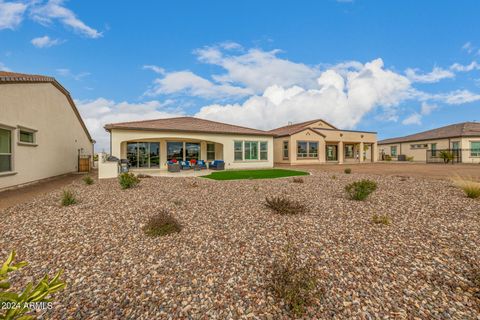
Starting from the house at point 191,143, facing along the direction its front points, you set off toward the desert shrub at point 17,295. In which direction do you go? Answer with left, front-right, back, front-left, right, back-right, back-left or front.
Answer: back

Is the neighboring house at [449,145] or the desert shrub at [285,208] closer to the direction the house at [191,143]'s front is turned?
the neighboring house

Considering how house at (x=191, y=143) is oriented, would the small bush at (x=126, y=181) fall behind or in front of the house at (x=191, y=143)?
behind

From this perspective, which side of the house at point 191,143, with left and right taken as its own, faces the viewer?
back

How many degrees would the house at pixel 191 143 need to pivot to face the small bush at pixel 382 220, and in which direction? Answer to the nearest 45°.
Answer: approximately 135° to its right

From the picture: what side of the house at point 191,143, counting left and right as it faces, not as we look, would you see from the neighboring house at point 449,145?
right

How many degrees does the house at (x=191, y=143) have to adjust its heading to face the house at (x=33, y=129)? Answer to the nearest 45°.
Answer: approximately 135° to its left

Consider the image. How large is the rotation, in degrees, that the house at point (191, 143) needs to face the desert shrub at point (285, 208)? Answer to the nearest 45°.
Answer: approximately 180°
